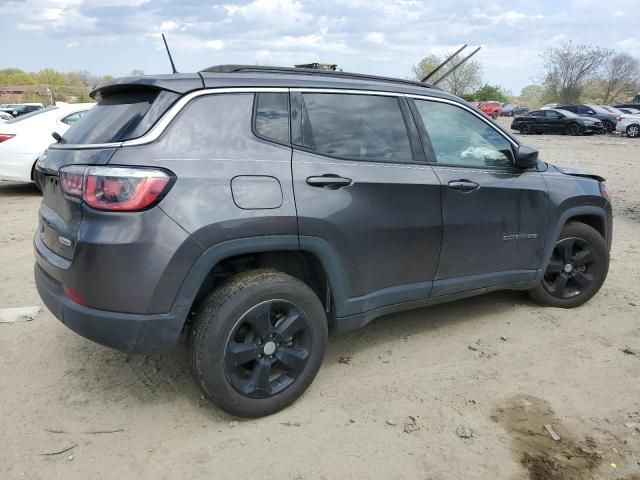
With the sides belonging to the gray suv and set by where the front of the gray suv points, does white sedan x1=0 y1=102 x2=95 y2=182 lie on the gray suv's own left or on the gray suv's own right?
on the gray suv's own left

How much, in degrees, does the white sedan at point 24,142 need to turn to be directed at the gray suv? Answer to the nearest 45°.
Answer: approximately 135° to its right

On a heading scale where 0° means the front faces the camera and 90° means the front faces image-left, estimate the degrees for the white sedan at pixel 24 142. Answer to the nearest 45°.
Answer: approximately 225°

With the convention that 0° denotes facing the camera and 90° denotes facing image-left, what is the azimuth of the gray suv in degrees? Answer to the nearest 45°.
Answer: approximately 225°
